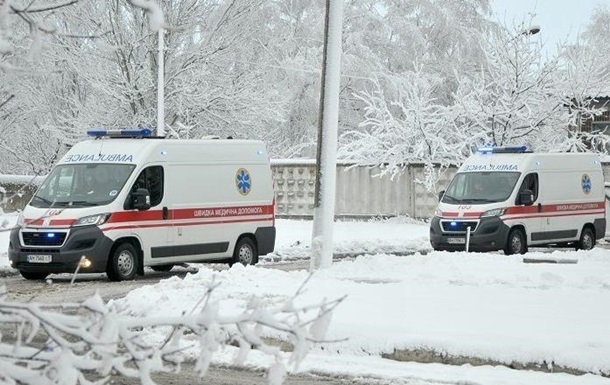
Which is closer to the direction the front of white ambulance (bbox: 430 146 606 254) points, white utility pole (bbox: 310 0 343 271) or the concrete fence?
the white utility pole

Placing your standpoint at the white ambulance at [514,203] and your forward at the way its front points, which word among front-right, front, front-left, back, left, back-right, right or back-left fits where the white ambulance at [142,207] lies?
front

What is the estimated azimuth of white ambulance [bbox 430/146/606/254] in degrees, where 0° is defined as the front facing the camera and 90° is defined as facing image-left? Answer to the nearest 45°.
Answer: approximately 45°

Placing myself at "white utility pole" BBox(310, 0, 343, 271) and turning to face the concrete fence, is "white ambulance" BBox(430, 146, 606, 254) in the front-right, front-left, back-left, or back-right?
front-right

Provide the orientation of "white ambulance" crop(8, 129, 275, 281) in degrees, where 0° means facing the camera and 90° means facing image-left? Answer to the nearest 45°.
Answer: approximately 45°

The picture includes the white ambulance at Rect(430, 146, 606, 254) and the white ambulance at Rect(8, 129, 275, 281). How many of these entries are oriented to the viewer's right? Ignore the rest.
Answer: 0

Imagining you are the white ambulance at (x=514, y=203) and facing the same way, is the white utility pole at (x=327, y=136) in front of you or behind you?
in front

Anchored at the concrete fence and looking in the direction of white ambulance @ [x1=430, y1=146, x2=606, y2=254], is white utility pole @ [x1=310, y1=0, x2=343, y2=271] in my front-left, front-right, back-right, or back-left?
front-right

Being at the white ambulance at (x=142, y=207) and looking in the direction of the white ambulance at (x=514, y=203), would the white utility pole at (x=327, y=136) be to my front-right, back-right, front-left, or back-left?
front-right

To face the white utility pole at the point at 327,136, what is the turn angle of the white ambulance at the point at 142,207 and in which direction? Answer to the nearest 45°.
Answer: approximately 90° to its left
